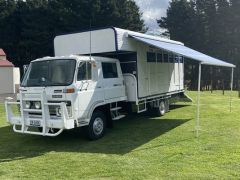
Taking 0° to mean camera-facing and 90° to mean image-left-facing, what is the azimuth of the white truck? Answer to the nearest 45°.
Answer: approximately 45°
